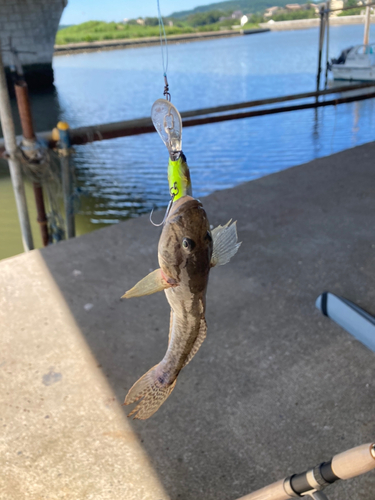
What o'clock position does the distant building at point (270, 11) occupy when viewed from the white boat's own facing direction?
The distant building is roughly at 9 o'clock from the white boat.
